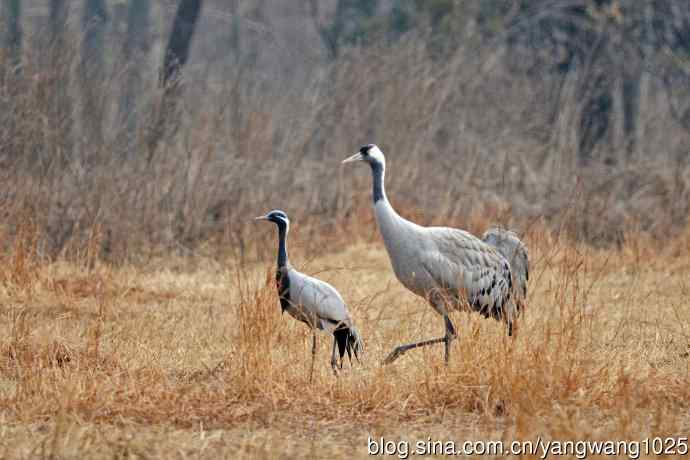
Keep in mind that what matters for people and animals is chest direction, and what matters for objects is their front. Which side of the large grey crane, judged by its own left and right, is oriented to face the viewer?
left
